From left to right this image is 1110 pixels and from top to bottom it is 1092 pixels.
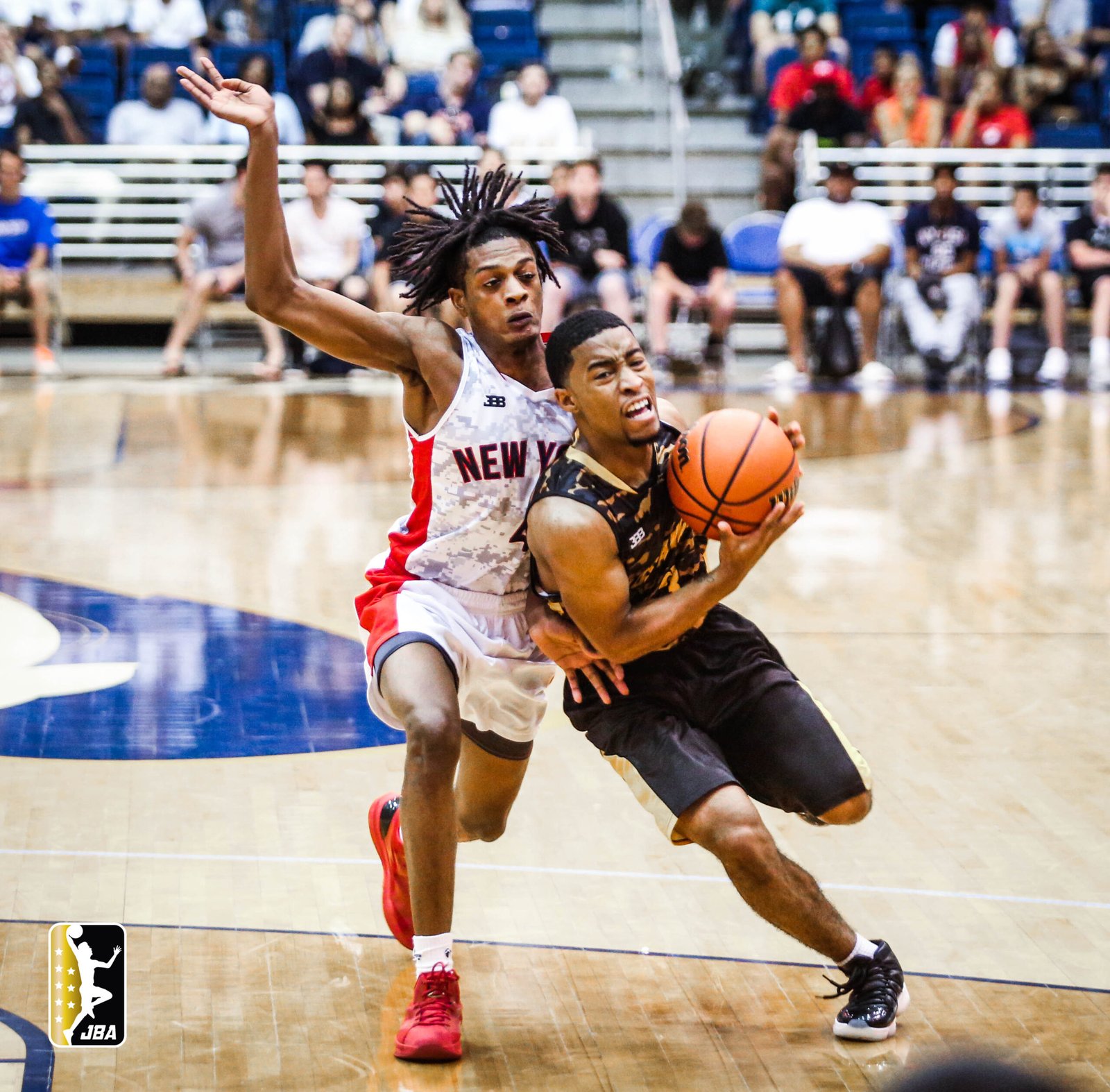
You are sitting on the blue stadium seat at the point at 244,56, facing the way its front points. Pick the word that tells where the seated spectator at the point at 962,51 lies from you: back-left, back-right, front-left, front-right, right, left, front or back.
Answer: left

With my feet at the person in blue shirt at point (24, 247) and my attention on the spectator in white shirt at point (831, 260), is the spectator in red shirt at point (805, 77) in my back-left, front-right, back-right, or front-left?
front-left

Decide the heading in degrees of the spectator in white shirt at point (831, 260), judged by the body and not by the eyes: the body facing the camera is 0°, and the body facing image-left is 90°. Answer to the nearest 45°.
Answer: approximately 0°

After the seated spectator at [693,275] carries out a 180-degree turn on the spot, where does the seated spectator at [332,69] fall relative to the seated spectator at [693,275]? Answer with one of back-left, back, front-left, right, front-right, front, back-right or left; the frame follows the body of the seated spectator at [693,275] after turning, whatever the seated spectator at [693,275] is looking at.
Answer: front-left

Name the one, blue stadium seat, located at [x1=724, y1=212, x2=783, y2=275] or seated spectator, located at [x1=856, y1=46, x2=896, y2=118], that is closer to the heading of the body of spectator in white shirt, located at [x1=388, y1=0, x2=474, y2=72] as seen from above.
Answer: the blue stadium seat

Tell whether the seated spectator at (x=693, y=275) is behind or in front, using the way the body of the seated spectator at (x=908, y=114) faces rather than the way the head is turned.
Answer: in front

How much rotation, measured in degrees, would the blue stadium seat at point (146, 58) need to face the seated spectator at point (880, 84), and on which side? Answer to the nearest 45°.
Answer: approximately 90° to its left

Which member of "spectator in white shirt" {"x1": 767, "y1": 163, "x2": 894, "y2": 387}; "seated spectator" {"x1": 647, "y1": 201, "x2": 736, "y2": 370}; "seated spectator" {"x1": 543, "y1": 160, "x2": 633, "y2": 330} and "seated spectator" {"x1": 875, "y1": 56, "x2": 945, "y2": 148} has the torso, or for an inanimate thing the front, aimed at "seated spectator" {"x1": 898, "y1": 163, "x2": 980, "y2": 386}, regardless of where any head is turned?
"seated spectator" {"x1": 875, "y1": 56, "x2": 945, "y2": 148}

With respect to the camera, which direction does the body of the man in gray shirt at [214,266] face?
toward the camera

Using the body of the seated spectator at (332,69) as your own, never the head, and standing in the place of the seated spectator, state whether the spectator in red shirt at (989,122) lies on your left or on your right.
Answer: on your left

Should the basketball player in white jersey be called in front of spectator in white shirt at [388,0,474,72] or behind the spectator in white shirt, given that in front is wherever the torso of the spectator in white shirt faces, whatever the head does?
in front

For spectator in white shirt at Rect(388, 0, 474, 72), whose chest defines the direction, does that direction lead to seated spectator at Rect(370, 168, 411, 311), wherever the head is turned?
yes

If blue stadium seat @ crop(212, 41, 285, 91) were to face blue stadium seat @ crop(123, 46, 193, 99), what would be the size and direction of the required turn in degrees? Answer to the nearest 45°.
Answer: approximately 90° to its right

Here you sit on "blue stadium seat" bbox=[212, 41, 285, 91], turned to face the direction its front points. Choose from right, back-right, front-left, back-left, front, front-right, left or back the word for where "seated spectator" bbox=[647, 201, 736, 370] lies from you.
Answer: front-left

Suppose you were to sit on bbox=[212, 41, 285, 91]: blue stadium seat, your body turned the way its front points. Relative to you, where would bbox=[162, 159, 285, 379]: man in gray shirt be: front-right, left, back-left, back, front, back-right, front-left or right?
front

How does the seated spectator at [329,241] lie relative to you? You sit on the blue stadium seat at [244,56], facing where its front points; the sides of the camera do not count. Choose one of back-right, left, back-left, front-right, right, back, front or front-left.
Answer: front

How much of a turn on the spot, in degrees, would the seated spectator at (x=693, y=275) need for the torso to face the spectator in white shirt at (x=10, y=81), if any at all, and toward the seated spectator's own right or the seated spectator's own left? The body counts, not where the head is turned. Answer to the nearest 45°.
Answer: approximately 90° to the seated spectator's own right

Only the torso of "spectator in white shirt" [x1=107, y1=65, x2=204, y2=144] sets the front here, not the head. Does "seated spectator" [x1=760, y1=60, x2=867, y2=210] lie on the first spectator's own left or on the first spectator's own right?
on the first spectator's own left

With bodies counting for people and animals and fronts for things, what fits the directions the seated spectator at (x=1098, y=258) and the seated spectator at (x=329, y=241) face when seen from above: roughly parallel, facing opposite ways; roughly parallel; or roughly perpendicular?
roughly parallel

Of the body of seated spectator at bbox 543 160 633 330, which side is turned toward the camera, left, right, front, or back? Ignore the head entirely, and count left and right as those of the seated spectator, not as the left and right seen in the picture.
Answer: front

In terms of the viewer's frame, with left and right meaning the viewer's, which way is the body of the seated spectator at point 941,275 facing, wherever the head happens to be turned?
facing the viewer

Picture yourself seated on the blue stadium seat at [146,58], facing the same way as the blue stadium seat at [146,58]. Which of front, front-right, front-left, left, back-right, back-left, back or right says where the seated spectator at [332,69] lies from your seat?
front-left

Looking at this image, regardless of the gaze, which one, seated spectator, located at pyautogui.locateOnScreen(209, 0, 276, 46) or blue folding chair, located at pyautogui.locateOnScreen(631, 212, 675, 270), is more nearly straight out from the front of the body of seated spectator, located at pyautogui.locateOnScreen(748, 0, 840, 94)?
the blue folding chair

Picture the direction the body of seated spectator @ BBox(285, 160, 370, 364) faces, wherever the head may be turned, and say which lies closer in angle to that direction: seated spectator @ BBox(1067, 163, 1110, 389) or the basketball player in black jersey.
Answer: the basketball player in black jersey
